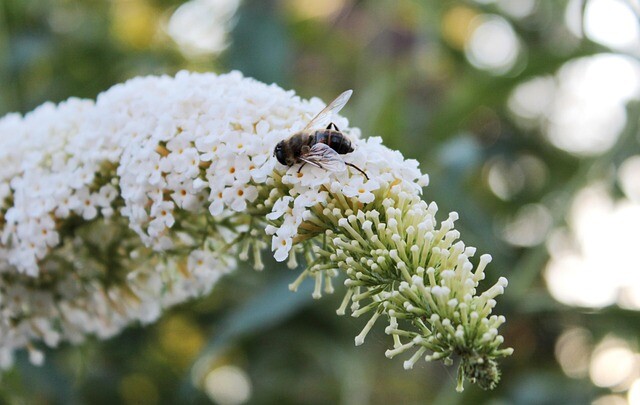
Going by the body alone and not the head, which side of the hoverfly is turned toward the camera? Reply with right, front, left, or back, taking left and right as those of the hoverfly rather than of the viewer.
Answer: left
